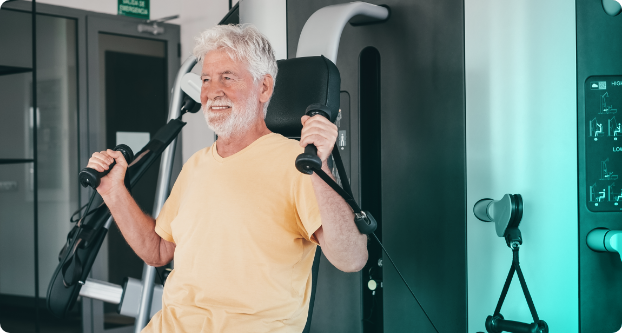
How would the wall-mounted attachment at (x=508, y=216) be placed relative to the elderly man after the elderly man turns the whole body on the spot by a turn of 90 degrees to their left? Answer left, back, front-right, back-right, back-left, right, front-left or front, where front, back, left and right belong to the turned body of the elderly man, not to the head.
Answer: front-left

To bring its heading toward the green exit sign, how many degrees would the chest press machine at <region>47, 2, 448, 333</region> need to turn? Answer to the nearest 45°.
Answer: approximately 135° to its right

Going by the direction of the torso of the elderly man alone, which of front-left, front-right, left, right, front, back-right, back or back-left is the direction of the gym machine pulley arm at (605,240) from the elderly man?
back-left

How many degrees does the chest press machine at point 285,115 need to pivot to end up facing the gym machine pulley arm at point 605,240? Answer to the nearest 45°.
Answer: approximately 135° to its left

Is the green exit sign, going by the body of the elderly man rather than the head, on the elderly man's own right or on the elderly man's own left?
on the elderly man's own right

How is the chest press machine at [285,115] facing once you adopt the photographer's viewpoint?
facing the viewer and to the left of the viewer

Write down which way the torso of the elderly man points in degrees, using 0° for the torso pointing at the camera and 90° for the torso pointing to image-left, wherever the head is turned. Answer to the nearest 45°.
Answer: approximately 45°

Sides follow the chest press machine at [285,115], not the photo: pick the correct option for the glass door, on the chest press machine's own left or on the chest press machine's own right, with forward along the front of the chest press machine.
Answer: on the chest press machine's own right

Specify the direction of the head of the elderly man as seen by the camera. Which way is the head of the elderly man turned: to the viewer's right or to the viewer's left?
to the viewer's left
